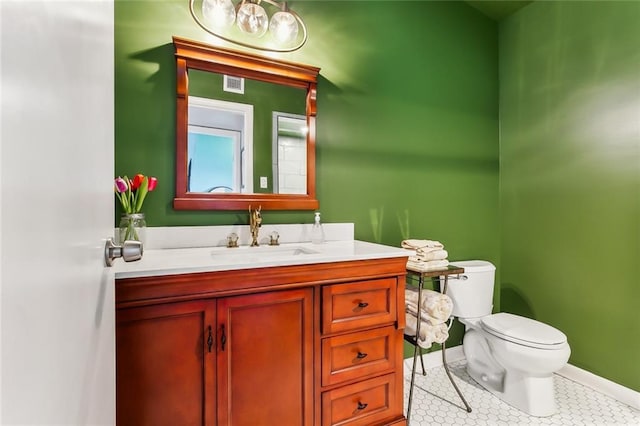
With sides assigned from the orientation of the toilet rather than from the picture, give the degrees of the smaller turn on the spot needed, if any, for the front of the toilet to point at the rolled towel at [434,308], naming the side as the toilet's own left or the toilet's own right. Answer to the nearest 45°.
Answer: approximately 90° to the toilet's own right

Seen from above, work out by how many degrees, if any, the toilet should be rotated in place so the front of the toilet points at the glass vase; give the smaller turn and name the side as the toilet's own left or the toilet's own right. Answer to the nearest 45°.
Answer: approximately 90° to the toilet's own right

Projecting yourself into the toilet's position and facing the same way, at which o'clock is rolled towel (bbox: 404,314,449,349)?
The rolled towel is roughly at 3 o'clock from the toilet.

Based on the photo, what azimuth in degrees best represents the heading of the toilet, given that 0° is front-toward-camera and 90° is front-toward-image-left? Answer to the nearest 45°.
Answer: approximately 315°

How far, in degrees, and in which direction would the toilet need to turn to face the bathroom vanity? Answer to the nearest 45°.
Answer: approximately 90° to its right

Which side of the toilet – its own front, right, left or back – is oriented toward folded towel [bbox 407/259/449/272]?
right
